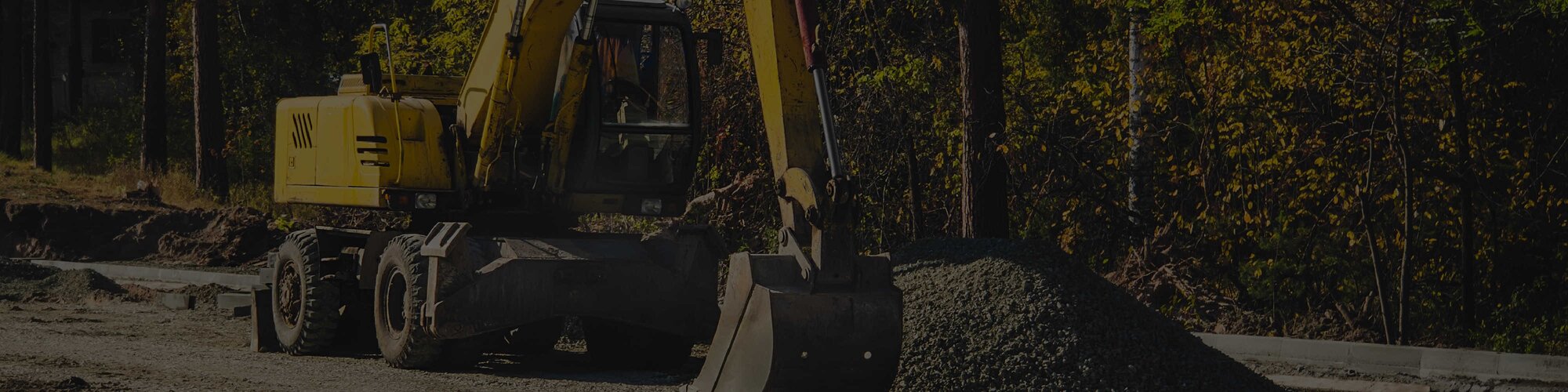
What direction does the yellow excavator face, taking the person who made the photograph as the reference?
facing the viewer and to the right of the viewer

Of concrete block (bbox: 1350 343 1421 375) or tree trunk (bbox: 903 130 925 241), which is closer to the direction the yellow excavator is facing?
the concrete block

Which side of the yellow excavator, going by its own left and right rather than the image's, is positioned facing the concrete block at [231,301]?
back

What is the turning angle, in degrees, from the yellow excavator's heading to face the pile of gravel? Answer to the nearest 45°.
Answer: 0° — it already faces it

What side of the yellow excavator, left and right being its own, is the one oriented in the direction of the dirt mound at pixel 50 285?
back

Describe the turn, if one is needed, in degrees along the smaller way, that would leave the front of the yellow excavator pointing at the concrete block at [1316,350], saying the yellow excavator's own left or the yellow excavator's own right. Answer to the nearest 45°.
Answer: approximately 45° to the yellow excavator's own left

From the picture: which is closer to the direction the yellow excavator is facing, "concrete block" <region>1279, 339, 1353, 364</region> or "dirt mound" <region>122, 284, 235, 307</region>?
the concrete block

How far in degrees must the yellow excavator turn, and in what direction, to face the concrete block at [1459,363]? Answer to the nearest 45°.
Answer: approximately 45° to its left

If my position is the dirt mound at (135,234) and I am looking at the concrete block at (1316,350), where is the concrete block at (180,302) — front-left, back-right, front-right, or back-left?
front-right

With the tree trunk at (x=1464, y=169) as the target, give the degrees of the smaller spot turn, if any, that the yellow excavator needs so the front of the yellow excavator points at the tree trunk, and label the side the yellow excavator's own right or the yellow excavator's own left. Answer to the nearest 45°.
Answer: approximately 45° to the yellow excavator's own left
